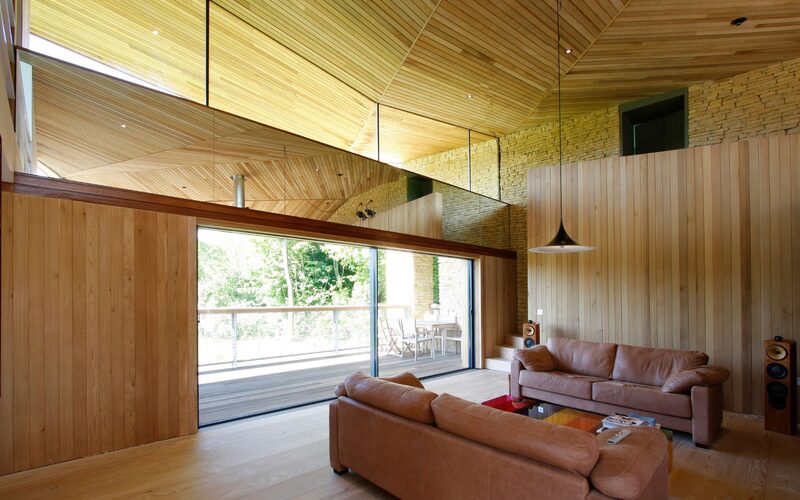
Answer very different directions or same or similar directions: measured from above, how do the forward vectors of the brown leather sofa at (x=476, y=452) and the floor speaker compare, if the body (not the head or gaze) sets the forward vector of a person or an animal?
very different directions

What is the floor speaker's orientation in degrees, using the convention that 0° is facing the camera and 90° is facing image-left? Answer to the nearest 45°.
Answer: approximately 45°

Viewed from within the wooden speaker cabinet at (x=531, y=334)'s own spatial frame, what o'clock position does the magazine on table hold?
The magazine on table is roughly at 10 o'clock from the wooden speaker cabinet.

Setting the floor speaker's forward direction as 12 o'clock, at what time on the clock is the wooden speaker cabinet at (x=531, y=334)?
The wooden speaker cabinet is roughly at 2 o'clock from the floor speaker.

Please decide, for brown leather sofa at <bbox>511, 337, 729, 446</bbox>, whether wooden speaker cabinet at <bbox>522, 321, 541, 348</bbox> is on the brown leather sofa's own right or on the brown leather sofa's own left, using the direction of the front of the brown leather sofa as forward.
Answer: on the brown leather sofa's own right

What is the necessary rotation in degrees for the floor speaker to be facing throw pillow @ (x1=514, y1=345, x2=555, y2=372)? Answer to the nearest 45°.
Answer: approximately 45° to its right

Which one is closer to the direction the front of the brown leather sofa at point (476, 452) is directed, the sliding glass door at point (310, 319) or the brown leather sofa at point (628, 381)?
the brown leather sofa
